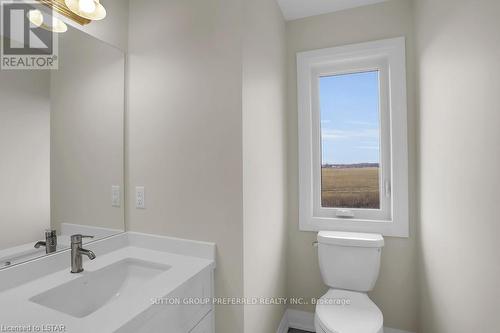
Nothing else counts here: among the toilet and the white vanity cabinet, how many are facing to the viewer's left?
0

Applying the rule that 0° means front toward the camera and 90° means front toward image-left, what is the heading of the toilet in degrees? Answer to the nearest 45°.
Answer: approximately 0°

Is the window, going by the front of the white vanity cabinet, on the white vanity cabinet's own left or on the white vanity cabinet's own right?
on the white vanity cabinet's own left

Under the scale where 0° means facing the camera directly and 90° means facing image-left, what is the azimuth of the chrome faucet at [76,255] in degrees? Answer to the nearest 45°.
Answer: approximately 315°

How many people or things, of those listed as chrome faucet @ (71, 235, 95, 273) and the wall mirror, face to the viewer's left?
0

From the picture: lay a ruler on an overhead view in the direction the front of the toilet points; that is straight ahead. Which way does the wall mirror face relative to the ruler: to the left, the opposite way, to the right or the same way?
to the left

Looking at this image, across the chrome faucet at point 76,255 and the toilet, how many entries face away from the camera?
0

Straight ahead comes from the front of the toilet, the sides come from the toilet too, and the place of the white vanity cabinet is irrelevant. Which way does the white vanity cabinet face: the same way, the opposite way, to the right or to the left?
to the left

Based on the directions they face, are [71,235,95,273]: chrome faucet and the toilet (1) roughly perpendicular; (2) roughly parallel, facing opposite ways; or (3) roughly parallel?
roughly perpendicular
